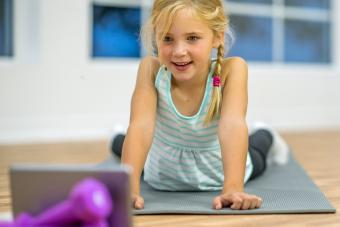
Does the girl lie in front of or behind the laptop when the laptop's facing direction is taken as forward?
in front

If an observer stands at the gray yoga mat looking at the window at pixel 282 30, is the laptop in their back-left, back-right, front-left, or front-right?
back-left

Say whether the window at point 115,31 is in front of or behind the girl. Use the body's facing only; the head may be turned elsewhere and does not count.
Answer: behind

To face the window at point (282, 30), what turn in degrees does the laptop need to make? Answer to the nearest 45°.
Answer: approximately 45° to its right

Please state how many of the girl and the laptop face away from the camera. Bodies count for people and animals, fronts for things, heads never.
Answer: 1

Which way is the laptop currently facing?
away from the camera

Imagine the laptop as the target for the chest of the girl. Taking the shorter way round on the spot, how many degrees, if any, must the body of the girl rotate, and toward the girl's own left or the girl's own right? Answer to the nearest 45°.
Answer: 0° — they already face it

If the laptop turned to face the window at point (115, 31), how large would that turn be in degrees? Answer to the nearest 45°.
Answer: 0° — it already faces it

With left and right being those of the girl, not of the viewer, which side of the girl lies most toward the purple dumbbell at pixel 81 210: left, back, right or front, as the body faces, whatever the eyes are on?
front

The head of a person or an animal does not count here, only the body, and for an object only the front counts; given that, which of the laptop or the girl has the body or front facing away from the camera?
the laptop

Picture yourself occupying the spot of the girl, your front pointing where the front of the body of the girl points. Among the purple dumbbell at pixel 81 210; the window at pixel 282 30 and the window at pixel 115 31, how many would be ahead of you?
1

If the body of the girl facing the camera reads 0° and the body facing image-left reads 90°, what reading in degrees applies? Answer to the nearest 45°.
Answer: approximately 0°

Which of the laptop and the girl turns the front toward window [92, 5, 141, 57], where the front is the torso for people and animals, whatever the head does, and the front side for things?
the laptop

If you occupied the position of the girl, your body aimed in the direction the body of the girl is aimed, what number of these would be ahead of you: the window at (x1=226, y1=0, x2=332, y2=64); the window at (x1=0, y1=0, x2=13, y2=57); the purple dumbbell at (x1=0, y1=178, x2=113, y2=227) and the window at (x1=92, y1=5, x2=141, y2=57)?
1

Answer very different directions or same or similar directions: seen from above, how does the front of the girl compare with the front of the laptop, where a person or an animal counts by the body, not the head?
very different directions
